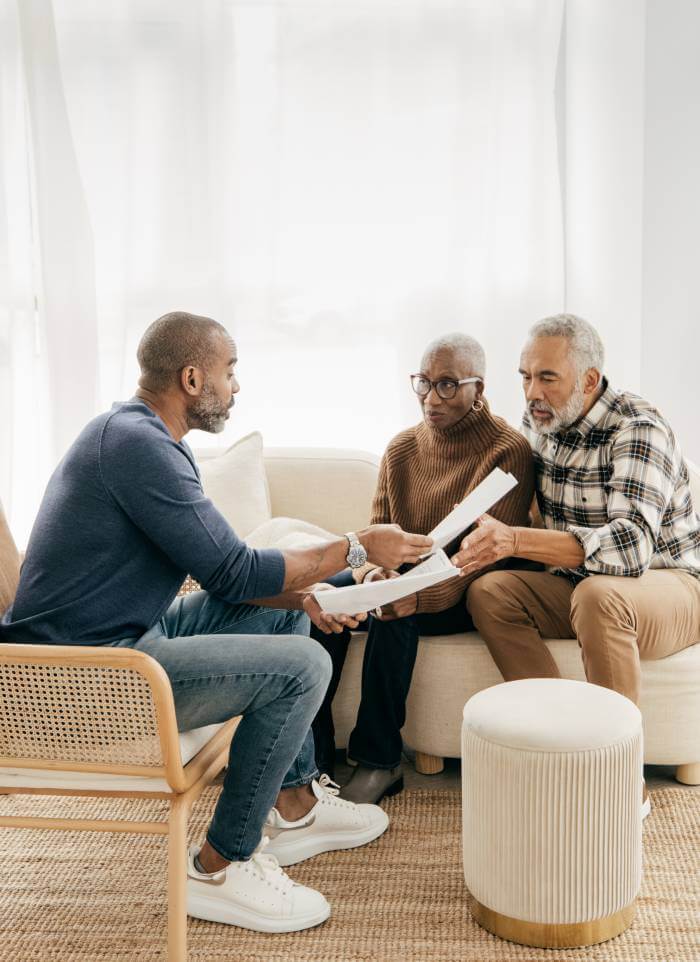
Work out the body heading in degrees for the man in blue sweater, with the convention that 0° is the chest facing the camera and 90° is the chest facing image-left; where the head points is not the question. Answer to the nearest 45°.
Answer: approximately 270°

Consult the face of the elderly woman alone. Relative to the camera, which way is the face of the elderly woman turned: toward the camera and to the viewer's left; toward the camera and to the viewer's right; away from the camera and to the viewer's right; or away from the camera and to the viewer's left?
toward the camera and to the viewer's left

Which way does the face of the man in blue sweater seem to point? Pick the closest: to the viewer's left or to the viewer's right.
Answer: to the viewer's right

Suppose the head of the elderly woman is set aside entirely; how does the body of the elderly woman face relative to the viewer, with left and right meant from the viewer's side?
facing the viewer and to the left of the viewer

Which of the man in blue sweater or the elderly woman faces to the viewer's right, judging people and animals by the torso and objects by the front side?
the man in blue sweater

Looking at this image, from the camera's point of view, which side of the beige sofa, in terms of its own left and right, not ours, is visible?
front

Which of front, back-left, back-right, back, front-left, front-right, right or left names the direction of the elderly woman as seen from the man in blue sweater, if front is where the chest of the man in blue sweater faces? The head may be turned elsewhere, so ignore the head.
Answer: front-left

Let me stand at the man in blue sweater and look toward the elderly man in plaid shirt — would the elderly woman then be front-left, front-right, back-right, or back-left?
front-left

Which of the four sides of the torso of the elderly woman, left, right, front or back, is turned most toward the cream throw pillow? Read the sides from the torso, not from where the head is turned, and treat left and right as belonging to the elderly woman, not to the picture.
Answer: right

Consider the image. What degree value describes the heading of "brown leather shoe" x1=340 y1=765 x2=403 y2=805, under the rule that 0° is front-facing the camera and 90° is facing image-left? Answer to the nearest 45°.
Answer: approximately 45°

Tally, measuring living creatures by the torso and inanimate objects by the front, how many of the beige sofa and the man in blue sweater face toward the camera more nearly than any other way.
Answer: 1

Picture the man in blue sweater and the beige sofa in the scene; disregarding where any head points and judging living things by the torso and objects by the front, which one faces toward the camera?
the beige sofa
